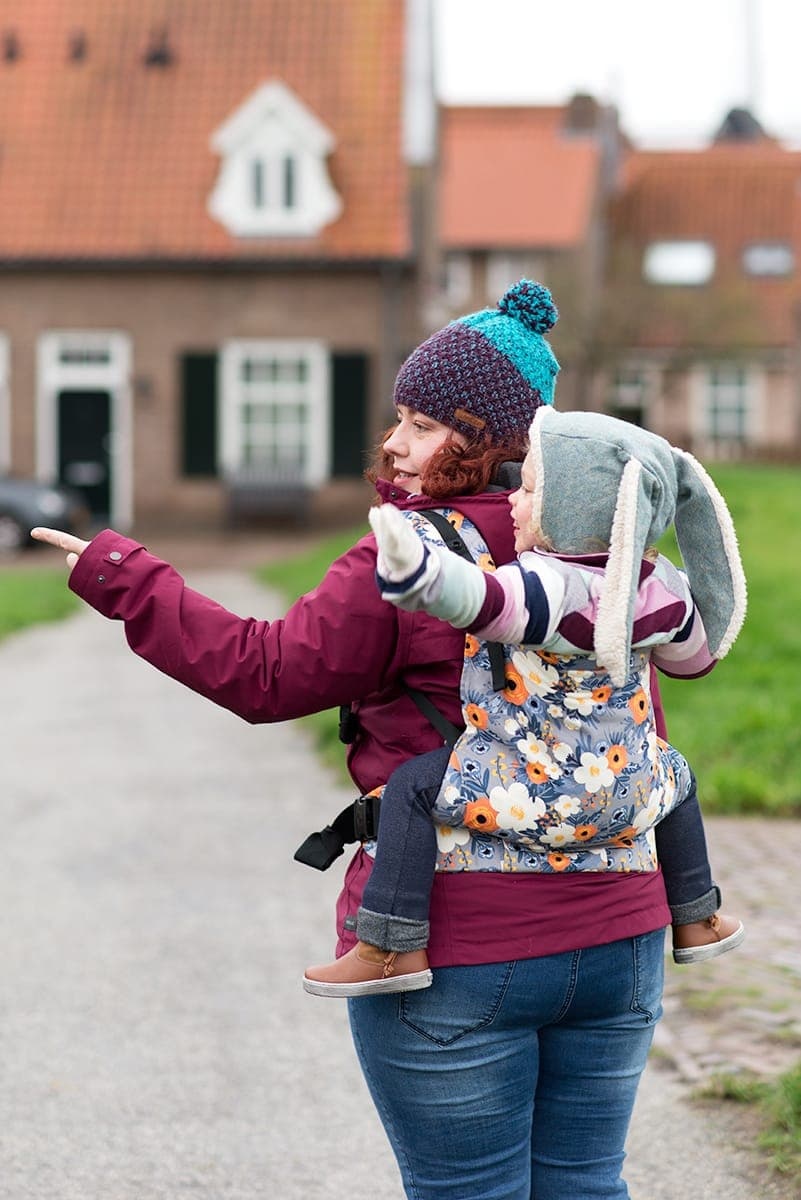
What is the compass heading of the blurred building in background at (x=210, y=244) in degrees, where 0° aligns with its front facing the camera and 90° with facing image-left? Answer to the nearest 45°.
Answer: approximately 0°

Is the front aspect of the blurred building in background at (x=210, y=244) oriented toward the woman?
yes

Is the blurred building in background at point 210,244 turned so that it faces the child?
yes

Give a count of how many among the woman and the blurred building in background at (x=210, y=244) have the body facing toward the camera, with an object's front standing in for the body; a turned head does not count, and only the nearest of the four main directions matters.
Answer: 1

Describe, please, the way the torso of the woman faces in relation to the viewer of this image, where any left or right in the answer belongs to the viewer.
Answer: facing away from the viewer and to the left of the viewer

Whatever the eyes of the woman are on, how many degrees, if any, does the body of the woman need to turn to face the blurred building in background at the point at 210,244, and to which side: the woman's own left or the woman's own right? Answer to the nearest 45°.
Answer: approximately 45° to the woman's own right
